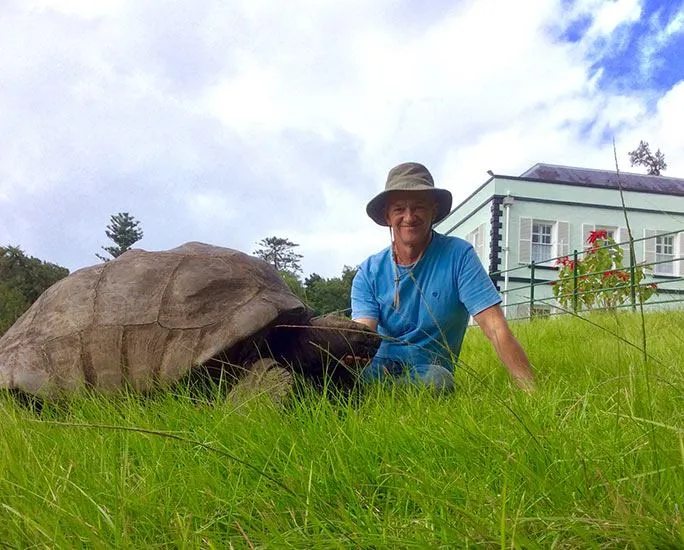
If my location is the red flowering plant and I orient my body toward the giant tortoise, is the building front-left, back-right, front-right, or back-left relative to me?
back-right

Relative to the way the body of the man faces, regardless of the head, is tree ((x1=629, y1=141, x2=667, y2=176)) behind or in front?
behind

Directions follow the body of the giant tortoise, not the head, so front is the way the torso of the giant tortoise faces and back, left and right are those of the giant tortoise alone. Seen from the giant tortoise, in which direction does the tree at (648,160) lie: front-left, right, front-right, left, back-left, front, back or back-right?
front-left

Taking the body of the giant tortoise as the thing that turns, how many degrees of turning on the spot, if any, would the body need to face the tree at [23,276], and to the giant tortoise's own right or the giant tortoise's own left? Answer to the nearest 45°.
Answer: approximately 90° to the giant tortoise's own left

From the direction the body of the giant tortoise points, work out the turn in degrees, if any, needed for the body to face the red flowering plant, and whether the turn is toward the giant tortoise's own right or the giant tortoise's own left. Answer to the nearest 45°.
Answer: approximately 45° to the giant tortoise's own left

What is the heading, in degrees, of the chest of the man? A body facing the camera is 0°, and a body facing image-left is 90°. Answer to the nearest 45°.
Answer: approximately 0°

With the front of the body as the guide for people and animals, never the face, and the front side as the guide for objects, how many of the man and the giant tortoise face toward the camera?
1

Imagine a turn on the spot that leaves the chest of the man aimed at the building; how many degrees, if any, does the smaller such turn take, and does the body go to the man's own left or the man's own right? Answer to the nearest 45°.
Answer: approximately 180°

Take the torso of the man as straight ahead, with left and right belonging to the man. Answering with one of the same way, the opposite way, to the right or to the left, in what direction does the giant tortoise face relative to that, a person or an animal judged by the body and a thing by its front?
to the left

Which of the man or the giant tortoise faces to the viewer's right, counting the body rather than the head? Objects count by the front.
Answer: the giant tortoise

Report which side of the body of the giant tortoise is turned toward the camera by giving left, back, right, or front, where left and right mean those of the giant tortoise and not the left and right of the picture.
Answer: right
